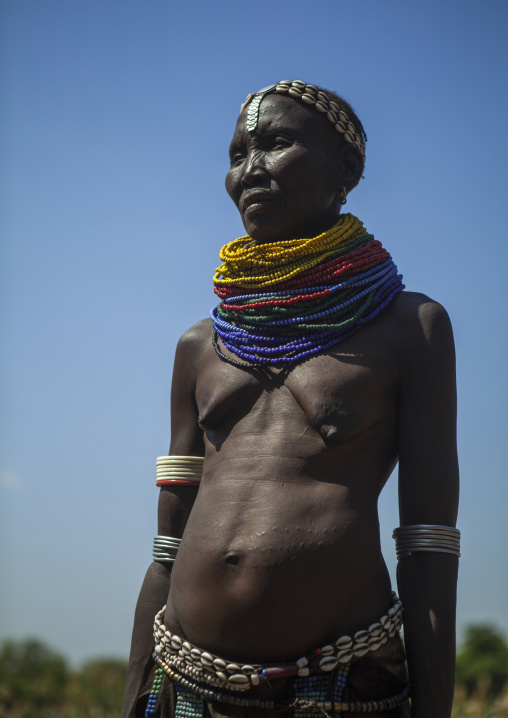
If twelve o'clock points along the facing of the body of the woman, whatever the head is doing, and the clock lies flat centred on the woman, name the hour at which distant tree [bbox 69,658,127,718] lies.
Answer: The distant tree is roughly at 4 o'clock from the woman.

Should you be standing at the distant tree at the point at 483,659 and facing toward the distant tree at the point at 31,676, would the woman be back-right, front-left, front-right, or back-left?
front-left

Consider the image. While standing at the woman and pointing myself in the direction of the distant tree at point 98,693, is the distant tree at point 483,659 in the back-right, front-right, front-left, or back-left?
front-right

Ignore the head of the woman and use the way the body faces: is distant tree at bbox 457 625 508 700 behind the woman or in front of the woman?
behind

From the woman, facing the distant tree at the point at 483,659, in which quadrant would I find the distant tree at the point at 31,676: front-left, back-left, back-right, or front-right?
front-left

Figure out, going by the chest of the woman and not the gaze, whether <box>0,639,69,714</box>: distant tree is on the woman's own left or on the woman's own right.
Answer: on the woman's own right

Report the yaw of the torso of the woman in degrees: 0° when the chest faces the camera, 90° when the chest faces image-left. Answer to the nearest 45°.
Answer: approximately 45°

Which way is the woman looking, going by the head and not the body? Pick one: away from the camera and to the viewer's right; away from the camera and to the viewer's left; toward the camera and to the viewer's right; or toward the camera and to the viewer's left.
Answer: toward the camera and to the viewer's left
